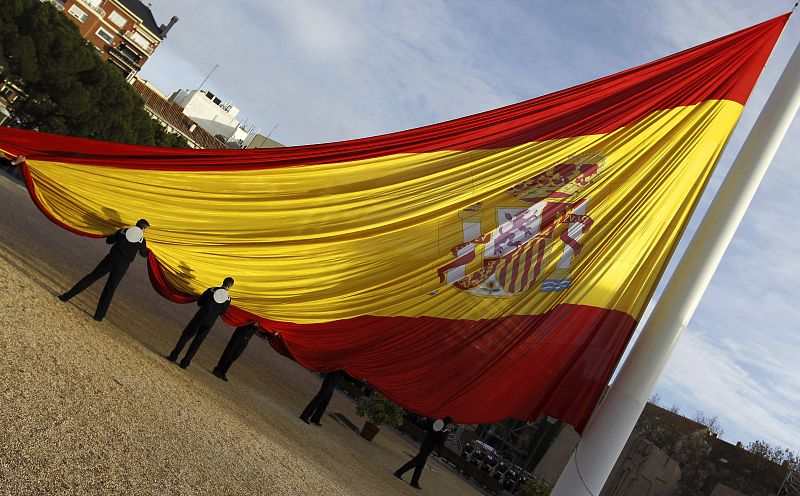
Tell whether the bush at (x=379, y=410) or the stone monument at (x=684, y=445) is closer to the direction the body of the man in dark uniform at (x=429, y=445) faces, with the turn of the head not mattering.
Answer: the stone monument
